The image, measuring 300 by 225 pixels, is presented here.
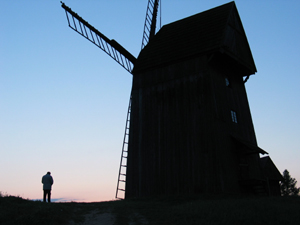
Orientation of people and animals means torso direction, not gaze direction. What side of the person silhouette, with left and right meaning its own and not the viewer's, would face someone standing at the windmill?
right

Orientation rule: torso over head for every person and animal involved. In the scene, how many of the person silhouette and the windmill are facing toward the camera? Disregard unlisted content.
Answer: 0

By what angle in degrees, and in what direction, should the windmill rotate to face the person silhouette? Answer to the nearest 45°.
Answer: approximately 45° to its left

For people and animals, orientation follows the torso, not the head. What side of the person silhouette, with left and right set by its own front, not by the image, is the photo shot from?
back

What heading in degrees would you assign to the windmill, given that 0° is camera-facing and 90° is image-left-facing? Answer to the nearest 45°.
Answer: approximately 135°
